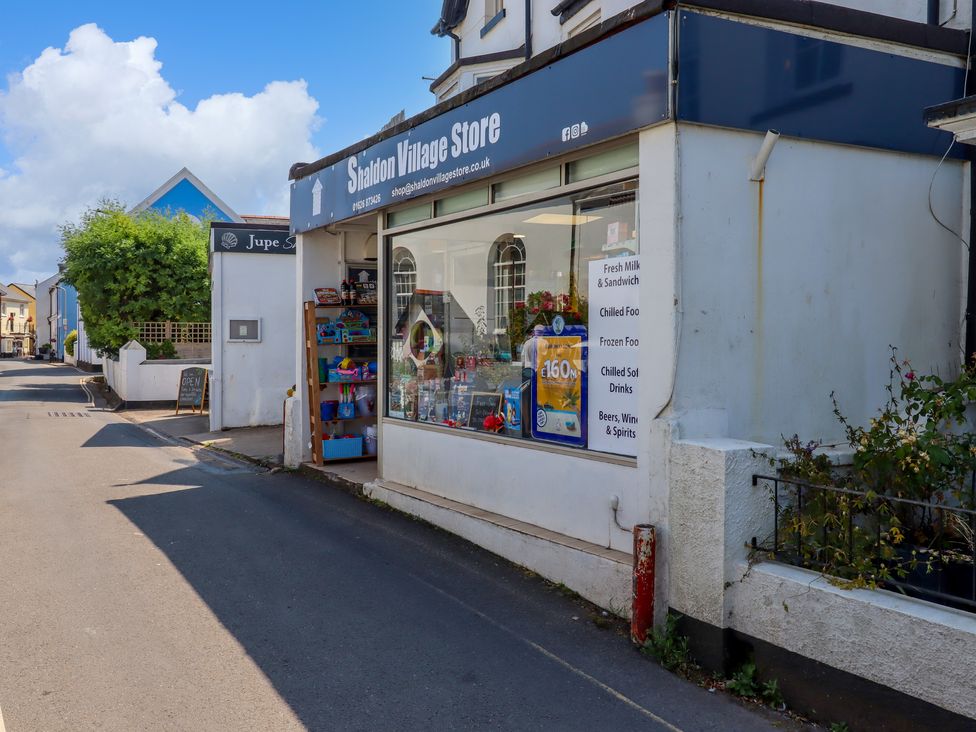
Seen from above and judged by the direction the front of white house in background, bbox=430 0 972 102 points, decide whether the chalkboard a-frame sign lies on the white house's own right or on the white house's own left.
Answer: on the white house's own right

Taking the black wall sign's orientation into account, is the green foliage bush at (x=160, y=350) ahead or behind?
behind

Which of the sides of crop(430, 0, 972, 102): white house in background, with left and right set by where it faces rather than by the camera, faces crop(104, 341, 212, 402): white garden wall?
right

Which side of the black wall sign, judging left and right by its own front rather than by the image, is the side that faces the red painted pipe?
front

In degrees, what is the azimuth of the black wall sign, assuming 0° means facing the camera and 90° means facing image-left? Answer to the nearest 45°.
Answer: approximately 0°

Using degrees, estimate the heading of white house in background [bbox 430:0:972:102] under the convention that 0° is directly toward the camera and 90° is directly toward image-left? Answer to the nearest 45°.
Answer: approximately 45°

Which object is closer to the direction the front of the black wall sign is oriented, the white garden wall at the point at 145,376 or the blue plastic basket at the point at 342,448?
the blue plastic basket

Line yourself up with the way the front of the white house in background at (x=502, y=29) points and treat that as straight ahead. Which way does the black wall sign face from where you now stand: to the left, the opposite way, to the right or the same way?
to the left

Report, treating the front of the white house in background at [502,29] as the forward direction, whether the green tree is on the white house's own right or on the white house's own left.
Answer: on the white house's own right

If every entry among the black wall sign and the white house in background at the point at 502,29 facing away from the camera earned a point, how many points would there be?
0

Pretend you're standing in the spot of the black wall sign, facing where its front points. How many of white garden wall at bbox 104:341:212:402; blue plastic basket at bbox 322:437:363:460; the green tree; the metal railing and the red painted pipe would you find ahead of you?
3

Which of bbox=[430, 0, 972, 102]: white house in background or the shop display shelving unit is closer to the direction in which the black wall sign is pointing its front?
the shop display shelving unit
